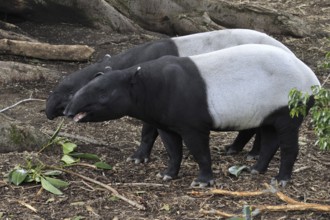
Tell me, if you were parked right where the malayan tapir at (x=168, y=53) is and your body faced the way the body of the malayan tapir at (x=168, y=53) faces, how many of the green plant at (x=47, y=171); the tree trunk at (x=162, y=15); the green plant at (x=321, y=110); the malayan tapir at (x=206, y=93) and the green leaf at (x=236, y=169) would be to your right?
1

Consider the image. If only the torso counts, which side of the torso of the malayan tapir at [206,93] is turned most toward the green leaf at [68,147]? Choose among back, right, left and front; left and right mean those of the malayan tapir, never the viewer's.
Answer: front

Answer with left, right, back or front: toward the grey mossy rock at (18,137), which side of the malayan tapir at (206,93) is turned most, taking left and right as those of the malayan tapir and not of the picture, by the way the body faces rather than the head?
front

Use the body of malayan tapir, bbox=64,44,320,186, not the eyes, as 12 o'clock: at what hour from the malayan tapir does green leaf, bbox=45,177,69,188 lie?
The green leaf is roughly at 11 o'clock from the malayan tapir.

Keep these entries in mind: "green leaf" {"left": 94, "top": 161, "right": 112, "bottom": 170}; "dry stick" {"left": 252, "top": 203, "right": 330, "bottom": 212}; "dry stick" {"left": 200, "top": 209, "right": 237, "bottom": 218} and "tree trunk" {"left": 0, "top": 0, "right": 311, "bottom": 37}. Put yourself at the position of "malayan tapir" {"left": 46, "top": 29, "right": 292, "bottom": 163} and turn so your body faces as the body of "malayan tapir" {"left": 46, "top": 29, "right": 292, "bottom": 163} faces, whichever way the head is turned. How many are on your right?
1

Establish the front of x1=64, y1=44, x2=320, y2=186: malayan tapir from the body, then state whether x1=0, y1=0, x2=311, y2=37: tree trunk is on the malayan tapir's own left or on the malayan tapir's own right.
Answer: on the malayan tapir's own right

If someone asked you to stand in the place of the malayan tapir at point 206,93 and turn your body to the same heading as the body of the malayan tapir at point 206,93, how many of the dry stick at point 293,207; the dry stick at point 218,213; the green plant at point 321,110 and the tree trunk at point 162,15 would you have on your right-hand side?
1

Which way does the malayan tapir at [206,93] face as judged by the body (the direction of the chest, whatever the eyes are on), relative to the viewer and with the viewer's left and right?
facing to the left of the viewer

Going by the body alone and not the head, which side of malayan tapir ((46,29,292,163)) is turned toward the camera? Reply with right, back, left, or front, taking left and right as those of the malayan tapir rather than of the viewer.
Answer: left

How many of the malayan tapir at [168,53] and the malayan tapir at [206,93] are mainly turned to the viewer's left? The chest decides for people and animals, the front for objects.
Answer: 2

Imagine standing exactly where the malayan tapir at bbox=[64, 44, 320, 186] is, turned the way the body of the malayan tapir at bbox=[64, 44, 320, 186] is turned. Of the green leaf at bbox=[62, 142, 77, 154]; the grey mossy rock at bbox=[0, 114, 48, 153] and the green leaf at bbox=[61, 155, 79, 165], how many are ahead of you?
3
